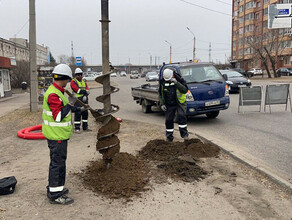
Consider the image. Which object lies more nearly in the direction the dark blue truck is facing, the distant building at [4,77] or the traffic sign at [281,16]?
the traffic sign

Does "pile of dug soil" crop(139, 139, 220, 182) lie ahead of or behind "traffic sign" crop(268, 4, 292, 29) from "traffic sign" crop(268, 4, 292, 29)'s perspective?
ahead

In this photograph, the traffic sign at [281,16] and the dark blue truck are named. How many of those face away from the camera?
0

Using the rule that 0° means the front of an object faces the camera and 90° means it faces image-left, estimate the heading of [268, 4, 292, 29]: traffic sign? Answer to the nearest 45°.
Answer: approximately 0°

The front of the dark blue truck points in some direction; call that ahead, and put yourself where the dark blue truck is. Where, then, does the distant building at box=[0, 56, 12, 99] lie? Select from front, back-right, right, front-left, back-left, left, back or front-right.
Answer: back

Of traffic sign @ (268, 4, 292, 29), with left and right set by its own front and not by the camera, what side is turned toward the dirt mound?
front

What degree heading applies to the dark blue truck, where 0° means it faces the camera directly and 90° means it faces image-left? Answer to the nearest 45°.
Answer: approximately 315°

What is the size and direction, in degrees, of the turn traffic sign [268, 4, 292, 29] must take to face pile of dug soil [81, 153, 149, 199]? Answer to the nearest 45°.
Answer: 0° — it already faces it

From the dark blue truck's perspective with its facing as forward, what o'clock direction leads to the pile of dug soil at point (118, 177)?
The pile of dug soil is roughly at 2 o'clock from the dark blue truck.

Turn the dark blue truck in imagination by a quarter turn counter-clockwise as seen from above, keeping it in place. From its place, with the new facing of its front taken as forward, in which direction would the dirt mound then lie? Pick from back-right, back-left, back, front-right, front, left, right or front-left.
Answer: back-right

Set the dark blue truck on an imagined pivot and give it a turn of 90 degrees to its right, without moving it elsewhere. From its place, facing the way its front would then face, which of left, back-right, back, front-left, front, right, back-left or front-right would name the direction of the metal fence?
back
